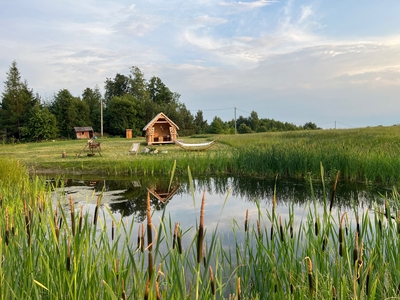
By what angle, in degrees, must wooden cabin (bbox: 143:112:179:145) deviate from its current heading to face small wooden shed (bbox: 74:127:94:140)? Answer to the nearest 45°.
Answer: approximately 135° to its right

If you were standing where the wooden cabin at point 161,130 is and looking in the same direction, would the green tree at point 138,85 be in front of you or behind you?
behind

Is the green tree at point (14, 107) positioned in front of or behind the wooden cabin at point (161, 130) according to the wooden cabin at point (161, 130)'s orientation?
behind

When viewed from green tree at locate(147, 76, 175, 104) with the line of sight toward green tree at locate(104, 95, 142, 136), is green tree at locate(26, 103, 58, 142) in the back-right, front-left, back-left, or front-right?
front-right

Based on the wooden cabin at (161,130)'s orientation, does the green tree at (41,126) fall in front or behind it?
behind

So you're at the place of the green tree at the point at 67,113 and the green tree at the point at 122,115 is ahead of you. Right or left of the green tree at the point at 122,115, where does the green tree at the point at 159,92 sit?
left

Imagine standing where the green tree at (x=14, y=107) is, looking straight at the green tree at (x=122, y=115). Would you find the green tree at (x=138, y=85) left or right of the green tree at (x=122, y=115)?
left

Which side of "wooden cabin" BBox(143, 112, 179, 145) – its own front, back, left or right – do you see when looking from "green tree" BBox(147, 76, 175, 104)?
back

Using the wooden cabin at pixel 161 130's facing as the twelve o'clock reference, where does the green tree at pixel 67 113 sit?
The green tree is roughly at 5 o'clock from the wooden cabin.

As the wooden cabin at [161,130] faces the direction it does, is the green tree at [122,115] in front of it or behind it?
behind

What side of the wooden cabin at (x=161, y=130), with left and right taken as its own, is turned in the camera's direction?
front
